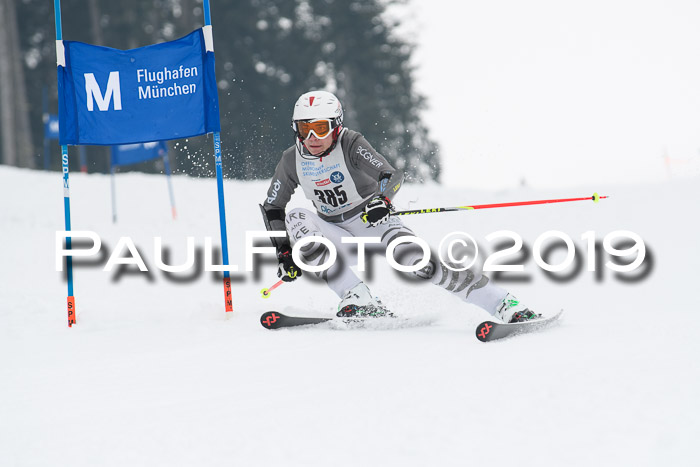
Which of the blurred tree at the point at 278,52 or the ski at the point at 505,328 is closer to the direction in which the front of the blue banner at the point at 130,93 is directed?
the ski

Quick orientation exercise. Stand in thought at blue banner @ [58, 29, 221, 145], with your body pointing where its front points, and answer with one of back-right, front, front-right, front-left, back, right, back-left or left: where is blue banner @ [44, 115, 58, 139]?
back

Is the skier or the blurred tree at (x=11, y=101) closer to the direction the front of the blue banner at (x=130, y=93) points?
the skier

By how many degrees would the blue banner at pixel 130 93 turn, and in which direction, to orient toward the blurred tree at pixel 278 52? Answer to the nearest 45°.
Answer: approximately 180°

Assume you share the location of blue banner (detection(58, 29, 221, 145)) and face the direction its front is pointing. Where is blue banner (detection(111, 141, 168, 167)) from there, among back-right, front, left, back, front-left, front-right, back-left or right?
back
